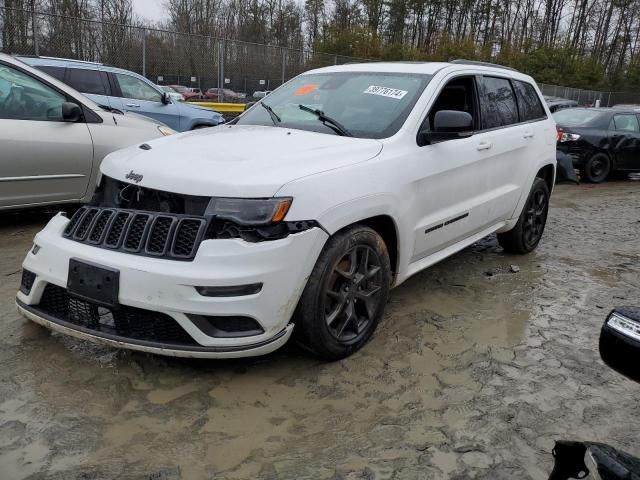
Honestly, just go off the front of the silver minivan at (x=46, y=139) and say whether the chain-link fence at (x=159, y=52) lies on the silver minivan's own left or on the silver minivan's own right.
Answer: on the silver minivan's own left

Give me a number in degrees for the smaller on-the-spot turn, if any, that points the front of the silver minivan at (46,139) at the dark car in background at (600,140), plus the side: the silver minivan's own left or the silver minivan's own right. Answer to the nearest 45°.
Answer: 0° — it already faces it

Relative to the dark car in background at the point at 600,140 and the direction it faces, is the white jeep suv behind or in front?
behind

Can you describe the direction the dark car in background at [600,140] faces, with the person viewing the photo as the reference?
facing away from the viewer and to the right of the viewer

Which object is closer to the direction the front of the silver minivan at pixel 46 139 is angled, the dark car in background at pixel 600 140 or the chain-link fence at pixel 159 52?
the dark car in background

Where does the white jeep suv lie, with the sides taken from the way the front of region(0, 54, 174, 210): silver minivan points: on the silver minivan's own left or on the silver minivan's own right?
on the silver minivan's own right

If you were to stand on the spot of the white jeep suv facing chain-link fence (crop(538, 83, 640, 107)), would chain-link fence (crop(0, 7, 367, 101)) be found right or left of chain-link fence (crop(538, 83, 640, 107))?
left

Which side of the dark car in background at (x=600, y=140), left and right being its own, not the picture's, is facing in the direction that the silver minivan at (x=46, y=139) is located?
back

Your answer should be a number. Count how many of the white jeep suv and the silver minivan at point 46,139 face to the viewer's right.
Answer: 1

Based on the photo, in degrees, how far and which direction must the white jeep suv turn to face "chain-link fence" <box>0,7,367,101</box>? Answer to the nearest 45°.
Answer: approximately 135° to its right

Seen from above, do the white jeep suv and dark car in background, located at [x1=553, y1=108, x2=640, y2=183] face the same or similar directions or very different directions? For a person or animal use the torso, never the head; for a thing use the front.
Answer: very different directions

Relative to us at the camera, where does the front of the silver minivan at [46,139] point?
facing to the right of the viewer

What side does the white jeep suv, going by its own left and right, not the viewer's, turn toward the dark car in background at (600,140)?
back
